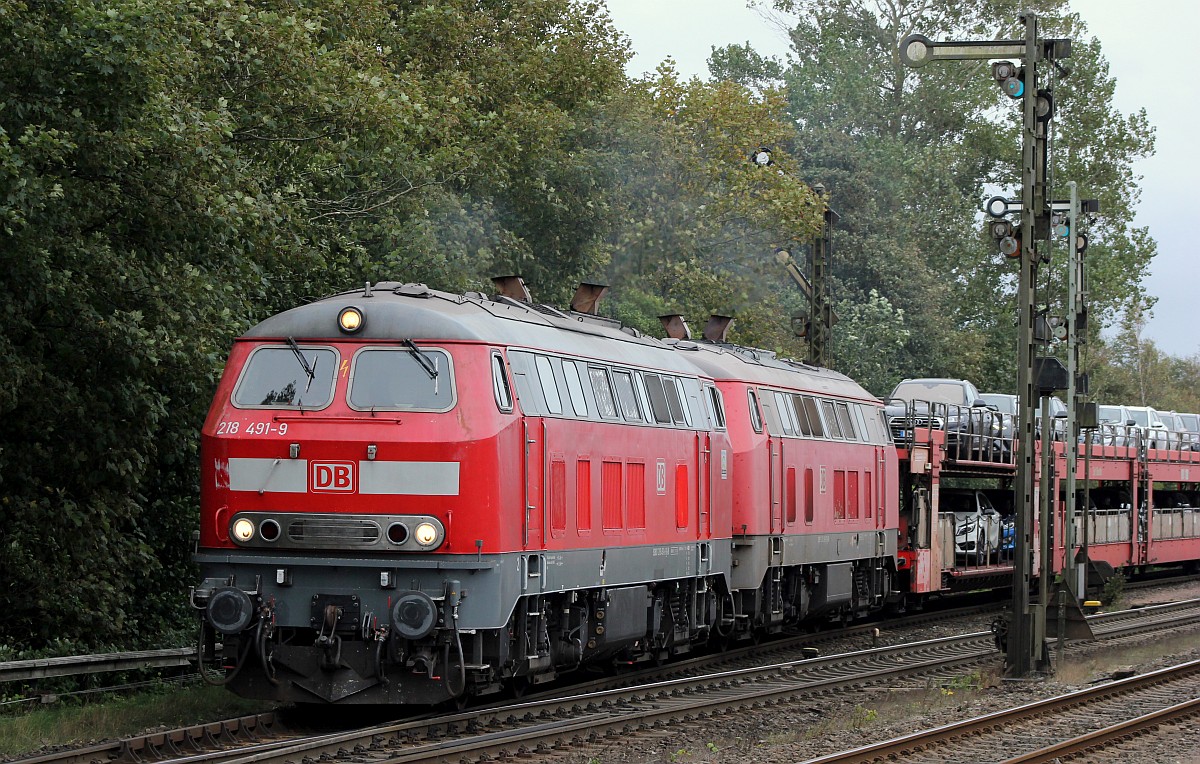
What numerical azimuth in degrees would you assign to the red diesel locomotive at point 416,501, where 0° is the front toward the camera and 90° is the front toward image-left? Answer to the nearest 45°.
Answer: approximately 45°

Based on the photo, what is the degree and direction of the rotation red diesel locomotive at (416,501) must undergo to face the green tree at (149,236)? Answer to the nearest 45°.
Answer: approximately 90° to its right
